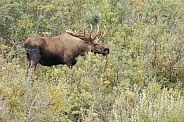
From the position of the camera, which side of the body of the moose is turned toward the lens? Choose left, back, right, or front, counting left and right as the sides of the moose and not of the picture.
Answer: right
